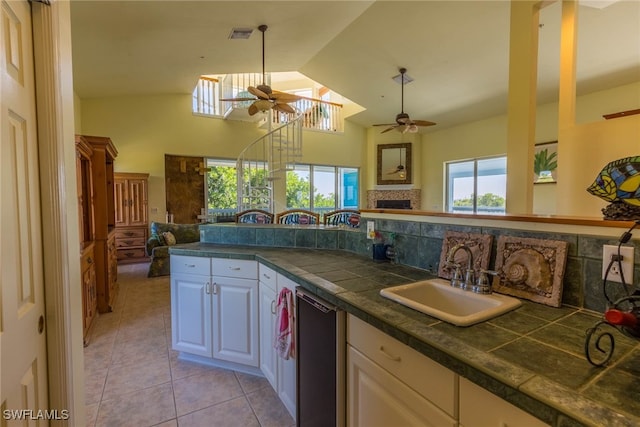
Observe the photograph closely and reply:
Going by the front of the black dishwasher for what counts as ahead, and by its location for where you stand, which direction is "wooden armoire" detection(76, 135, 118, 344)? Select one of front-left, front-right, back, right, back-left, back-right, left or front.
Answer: right

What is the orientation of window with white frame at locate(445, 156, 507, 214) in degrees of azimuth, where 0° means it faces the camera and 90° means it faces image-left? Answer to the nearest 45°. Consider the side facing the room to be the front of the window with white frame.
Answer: approximately 45°

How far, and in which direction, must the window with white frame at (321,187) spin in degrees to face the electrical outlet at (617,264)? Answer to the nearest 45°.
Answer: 0° — it already faces it

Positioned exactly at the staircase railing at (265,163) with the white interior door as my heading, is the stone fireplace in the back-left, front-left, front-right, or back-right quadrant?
back-left

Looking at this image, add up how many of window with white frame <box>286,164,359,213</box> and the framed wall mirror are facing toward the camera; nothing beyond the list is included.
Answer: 2

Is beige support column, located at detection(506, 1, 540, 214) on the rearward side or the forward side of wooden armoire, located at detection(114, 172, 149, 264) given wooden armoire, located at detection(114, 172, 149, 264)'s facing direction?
on the forward side

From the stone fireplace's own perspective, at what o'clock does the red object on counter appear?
The red object on counter is roughly at 12 o'clock from the stone fireplace.

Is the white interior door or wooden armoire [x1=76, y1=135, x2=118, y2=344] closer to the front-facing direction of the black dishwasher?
the white interior door
